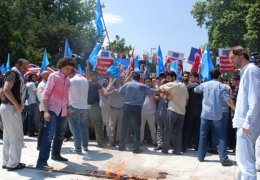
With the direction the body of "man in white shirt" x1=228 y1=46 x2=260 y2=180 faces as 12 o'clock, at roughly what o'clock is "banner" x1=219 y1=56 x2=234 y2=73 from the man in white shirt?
The banner is roughly at 3 o'clock from the man in white shirt.

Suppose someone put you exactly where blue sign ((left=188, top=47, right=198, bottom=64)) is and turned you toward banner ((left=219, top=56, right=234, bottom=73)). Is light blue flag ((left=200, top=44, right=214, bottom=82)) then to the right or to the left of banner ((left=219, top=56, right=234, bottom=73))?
right

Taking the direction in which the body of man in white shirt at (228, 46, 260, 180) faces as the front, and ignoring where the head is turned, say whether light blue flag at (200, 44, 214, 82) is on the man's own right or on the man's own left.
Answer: on the man's own right

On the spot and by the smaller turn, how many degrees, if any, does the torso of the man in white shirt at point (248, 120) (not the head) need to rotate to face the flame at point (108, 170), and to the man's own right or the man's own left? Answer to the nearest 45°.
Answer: approximately 45° to the man's own right

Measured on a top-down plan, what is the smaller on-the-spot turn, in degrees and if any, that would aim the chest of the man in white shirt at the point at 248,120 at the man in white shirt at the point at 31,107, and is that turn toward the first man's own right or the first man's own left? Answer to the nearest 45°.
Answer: approximately 45° to the first man's own right

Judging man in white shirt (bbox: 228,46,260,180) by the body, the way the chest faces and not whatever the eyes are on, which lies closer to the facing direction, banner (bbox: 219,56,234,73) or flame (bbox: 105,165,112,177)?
the flame

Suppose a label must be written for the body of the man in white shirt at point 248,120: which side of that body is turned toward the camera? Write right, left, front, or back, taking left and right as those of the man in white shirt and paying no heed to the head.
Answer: left

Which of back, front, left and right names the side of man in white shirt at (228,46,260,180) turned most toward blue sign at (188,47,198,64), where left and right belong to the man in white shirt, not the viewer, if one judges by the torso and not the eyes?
right

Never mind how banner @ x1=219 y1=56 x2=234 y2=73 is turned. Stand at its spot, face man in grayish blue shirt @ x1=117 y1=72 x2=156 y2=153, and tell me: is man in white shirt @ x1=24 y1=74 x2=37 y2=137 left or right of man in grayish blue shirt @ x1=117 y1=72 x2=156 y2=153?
right
